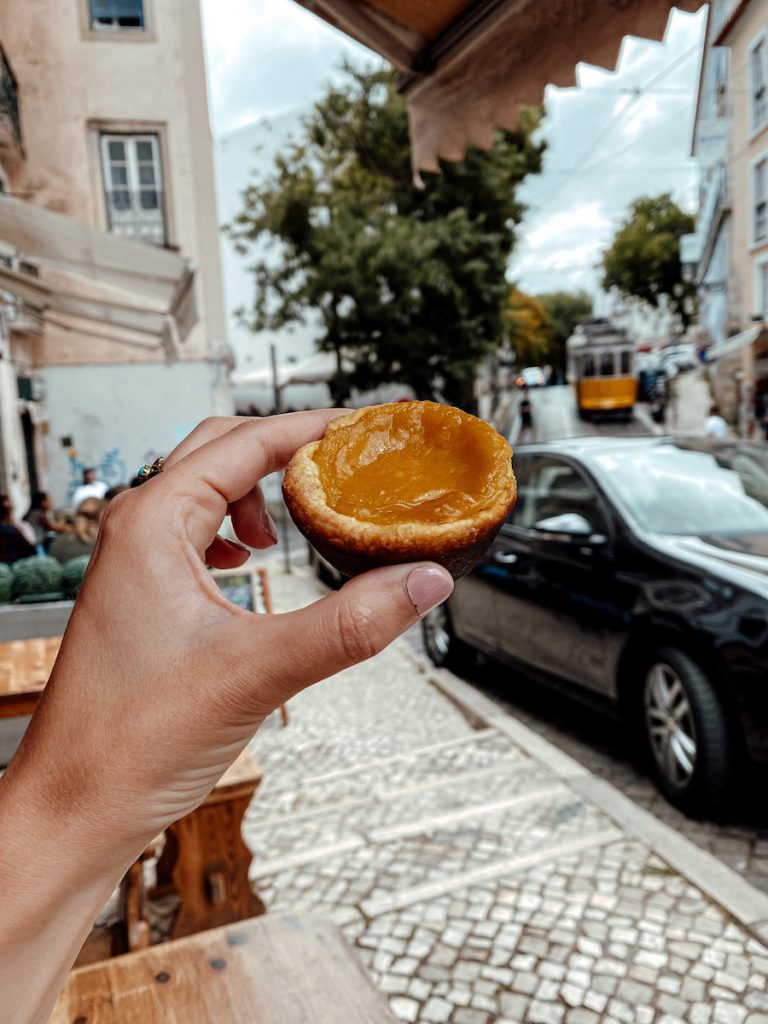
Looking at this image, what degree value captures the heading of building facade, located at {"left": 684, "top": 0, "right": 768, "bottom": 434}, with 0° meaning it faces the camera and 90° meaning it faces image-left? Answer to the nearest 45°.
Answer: approximately 90°

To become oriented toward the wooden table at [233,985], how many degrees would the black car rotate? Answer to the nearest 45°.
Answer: approximately 45° to its right
